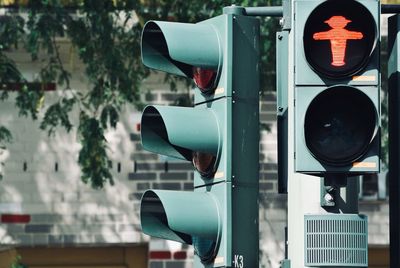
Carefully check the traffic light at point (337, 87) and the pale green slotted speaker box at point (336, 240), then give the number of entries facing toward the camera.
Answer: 2

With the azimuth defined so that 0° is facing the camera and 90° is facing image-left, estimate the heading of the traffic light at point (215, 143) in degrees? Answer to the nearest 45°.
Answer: approximately 45°

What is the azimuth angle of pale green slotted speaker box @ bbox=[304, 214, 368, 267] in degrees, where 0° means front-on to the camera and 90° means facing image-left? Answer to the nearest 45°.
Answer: approximately 0°

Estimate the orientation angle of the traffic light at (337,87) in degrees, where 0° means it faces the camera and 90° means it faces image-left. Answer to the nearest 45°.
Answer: approximately 0°
